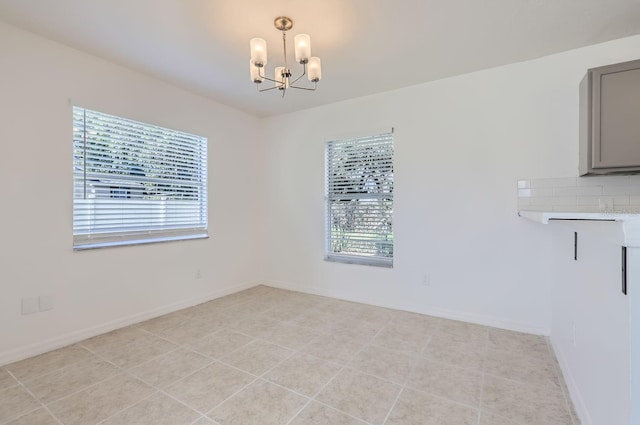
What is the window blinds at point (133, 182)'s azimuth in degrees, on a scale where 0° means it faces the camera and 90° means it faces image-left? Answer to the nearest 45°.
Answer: approximately 315°

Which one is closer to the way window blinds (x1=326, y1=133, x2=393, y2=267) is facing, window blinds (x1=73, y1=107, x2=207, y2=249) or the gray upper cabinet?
the window blinds

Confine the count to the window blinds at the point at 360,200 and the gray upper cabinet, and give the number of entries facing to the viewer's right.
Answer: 0

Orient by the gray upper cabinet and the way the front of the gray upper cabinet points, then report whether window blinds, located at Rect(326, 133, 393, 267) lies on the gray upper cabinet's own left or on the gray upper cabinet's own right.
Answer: on the gray upper cabinet's own right

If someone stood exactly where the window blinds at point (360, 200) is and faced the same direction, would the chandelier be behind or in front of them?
in front

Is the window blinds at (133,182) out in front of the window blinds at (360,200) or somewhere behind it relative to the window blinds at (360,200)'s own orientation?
in front

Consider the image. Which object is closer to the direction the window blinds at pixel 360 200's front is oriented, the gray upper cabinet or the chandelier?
the chandelier

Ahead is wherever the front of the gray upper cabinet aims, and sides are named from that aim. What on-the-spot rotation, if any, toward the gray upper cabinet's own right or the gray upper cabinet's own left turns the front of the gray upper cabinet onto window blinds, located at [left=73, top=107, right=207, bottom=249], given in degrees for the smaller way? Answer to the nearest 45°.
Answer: approximately 45° to the gray upper cabinet's own right

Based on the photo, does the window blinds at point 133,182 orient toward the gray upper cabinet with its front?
yes

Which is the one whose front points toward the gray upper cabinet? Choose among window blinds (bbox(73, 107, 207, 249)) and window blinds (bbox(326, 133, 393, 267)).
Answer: window blinds (bbox(73, 107, 207, 249))

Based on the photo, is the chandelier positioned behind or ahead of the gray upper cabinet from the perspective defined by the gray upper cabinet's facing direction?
ahead
